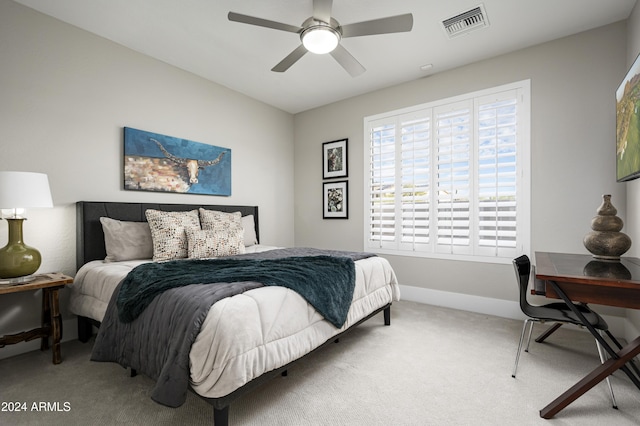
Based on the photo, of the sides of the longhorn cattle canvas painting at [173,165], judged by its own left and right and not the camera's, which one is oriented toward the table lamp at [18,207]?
right

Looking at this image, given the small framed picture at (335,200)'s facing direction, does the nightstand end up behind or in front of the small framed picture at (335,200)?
in front

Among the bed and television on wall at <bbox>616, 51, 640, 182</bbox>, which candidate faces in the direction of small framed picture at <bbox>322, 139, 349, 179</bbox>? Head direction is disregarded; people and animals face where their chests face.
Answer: the television on wall

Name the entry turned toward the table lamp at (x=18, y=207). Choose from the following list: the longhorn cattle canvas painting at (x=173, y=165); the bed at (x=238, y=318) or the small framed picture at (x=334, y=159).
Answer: the small framed picture

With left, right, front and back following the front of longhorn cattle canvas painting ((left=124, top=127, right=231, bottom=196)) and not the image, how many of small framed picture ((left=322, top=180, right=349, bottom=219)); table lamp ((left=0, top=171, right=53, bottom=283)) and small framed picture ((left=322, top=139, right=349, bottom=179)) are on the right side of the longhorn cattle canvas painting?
1

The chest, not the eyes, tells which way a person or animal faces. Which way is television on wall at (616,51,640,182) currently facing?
to the viewer's left

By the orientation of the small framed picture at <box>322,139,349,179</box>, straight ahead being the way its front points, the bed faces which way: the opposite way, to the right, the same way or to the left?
to the left

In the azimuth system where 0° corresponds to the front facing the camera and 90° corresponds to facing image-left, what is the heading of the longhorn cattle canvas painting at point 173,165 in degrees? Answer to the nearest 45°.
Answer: approximately 315°

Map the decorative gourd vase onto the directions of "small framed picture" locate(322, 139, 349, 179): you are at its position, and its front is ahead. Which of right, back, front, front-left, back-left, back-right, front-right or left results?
left

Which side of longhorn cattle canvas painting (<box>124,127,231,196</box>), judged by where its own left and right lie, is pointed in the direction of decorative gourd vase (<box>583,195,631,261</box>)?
front
